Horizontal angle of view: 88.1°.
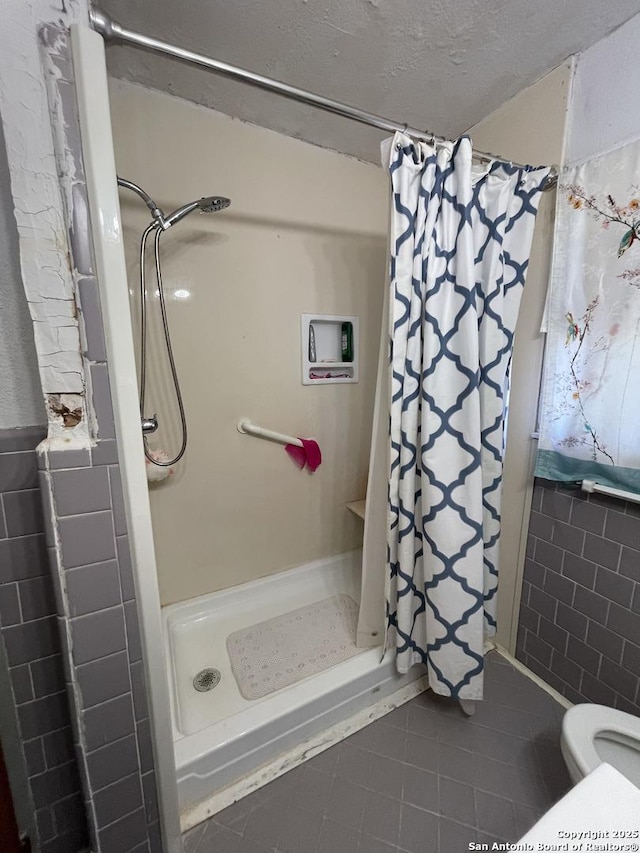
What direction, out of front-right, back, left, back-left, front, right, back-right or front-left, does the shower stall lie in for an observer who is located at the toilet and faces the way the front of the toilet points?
front-left

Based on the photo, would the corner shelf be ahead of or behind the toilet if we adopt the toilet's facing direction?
ahead

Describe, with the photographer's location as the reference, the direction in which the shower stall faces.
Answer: facing the viewer and to the right of the viewer

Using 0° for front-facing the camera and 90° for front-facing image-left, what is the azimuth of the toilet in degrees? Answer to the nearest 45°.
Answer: approximately 135°

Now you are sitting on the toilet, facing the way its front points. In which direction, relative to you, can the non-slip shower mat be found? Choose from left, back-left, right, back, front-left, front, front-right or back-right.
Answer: front-left
